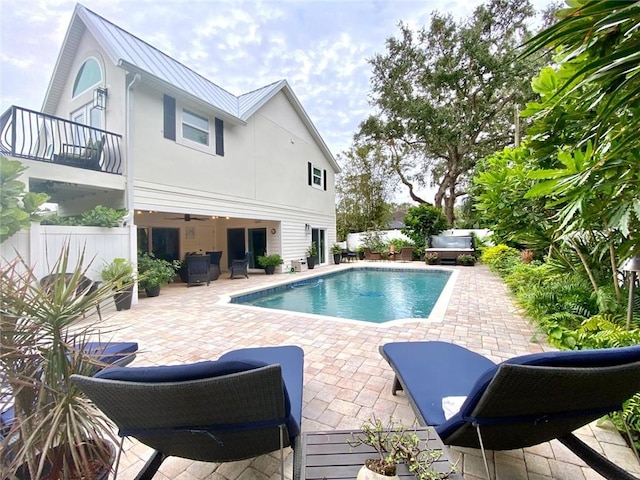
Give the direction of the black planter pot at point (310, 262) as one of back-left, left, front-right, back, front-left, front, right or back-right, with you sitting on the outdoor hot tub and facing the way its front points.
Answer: front-right

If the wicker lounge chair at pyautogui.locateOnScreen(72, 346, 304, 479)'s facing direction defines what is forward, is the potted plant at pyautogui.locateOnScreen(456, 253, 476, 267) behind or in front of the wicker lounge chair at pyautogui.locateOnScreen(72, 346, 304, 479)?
in front

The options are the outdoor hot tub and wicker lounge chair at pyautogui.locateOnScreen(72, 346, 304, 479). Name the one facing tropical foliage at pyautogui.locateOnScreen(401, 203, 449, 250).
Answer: the wicker lounge chair

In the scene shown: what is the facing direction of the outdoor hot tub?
toward the camera

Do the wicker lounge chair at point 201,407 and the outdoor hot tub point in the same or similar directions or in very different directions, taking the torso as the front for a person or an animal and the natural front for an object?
very different directions

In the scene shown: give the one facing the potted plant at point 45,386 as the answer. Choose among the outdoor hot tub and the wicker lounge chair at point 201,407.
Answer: the outdoor hot tub

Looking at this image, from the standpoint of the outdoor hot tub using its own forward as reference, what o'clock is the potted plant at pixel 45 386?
The potted plant is roughly at 12 o'clock from the outdoor hot tub.

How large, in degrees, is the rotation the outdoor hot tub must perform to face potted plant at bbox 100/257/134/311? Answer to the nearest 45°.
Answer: approximately 45° to its right
